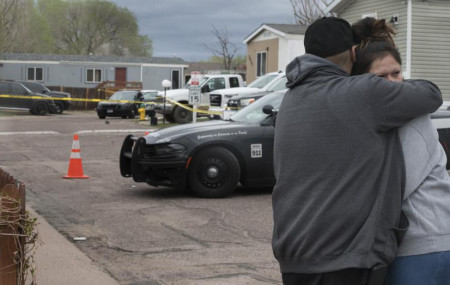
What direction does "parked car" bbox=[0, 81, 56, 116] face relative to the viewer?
to the viewer's right

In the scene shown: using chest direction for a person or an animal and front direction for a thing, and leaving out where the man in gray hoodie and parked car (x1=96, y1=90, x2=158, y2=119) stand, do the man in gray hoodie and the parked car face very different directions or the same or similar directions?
very different directions

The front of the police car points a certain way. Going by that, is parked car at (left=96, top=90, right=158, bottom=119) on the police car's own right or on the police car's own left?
on the police car's own right

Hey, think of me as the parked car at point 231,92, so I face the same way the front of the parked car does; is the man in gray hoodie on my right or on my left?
on my left

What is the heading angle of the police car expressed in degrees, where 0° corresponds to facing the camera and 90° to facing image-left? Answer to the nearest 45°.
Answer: approximately 45°

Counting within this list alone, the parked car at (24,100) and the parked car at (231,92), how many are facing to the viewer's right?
1

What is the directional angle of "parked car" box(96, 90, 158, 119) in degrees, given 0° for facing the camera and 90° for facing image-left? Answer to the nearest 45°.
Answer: approximately 45°

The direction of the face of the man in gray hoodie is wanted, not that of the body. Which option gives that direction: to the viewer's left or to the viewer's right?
to the viewer's right

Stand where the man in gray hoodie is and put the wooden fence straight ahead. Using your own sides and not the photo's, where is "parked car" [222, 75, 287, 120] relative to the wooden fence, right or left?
right

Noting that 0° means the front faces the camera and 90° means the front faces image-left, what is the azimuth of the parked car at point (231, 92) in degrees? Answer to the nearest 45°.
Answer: approximately 45°
